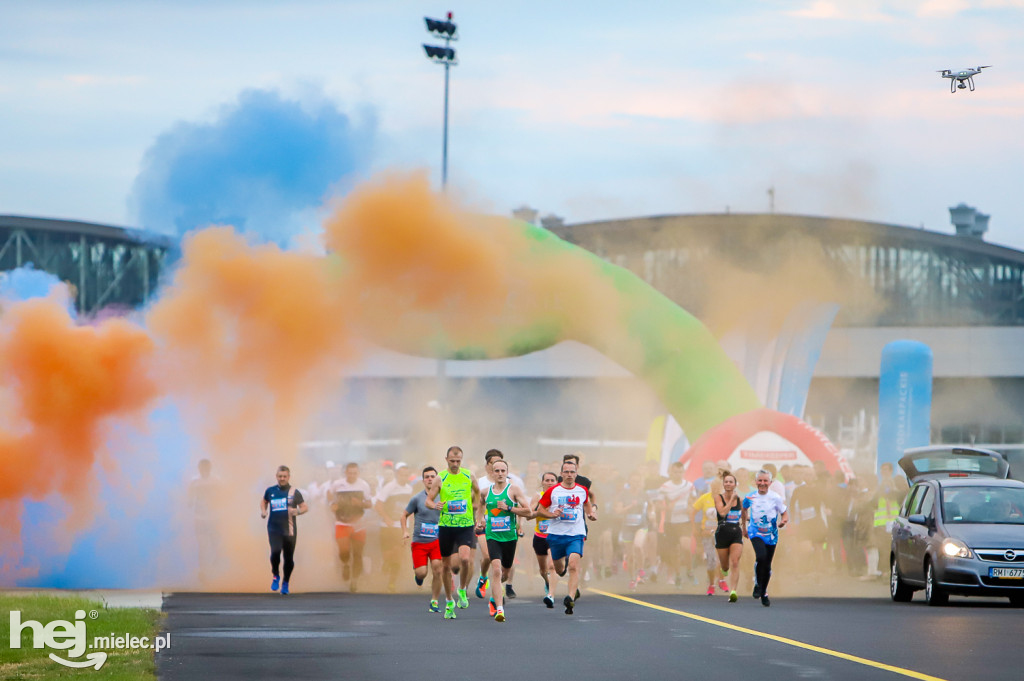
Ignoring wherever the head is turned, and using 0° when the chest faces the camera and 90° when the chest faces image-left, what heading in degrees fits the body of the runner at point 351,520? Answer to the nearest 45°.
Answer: approximately 0°

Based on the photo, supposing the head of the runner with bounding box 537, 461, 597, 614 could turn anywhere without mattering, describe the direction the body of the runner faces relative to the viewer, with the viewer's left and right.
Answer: facing the viewer

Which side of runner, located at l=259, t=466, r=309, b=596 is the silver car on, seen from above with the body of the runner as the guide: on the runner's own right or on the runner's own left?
on the runner's own left

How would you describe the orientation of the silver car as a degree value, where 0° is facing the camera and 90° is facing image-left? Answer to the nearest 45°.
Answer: approximately 315°

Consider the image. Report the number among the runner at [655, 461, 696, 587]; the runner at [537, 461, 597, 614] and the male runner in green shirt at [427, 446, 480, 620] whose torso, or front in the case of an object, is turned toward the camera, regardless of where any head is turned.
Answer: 3

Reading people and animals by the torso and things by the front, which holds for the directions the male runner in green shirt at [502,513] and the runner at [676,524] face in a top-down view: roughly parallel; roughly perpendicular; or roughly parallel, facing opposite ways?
roughly parallel

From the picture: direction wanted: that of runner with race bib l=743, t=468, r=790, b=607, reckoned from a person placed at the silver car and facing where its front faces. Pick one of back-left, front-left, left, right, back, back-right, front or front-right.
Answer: back-right

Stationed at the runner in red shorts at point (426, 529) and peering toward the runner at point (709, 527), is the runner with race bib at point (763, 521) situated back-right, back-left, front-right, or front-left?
front-right

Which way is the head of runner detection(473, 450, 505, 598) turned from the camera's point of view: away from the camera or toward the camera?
toward the camera

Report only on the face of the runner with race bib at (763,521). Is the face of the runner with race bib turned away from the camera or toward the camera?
toward the camera

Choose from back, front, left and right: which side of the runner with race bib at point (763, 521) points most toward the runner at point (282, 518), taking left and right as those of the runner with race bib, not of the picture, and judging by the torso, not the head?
right

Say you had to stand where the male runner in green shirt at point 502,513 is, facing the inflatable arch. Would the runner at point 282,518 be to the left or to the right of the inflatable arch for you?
left

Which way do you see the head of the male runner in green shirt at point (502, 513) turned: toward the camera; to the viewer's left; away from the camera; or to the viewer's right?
toward the camera

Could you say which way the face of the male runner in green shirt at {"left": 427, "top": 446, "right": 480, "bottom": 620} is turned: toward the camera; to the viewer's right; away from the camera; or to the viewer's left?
toward the camera

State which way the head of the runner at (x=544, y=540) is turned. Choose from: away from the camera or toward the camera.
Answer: toward the camera

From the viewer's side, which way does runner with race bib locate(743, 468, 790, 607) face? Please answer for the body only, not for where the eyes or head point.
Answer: toward the camera

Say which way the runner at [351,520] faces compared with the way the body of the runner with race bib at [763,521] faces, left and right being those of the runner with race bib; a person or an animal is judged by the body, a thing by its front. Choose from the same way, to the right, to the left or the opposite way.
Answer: the same way

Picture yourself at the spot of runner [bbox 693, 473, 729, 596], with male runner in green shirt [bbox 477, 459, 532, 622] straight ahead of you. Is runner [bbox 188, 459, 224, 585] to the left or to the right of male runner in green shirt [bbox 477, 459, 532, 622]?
right

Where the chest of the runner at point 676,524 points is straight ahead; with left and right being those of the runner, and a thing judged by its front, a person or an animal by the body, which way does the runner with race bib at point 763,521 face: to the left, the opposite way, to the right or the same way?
the same way
